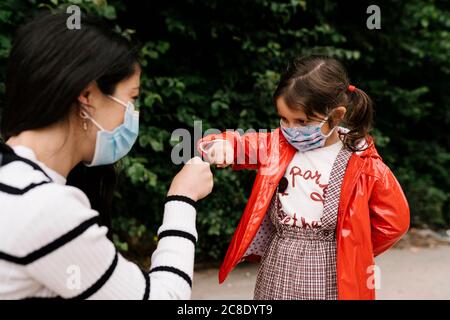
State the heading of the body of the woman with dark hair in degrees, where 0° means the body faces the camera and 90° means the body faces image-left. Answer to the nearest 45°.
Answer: approximately 270°

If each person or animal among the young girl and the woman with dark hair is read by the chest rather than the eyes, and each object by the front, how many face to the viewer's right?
1

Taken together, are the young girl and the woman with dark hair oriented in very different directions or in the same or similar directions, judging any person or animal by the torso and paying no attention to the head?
very different directions

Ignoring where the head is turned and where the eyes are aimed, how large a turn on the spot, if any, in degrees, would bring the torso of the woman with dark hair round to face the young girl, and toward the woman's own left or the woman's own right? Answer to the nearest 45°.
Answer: approximately 45° to the woman's own left

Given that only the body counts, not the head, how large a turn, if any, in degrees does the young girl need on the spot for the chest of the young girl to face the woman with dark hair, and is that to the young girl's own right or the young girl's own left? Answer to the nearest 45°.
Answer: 0° — they already face them

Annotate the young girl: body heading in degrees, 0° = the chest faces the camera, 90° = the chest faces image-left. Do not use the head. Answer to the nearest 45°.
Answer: approximately 45°

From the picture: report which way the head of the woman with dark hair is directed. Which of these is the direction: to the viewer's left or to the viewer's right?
to the viewer's right

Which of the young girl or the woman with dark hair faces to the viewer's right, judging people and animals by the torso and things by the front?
the woman with dark hair
